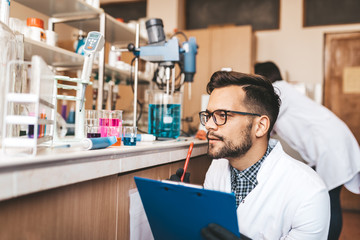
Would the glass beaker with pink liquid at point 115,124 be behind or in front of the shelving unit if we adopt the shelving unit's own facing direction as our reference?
in front

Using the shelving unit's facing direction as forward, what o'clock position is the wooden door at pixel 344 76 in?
The wooden door is roughly at 10 o'clock from the shelving unit.

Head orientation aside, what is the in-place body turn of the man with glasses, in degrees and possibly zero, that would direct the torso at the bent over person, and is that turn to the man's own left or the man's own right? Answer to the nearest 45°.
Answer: approximately 135° to the man's own right

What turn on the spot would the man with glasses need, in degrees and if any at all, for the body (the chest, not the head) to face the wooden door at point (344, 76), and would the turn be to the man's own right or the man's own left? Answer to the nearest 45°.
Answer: approximately 135° to the man's own right

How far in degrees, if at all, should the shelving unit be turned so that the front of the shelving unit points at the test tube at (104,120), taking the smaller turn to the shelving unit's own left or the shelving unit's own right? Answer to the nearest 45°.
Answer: approximately 45° to the shelving unit's own right

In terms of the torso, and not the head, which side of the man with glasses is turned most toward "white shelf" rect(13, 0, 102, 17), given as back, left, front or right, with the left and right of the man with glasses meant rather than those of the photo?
right

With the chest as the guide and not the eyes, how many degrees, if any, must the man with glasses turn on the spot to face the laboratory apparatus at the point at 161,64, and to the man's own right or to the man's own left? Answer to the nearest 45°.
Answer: approximately 90° to the man's own right

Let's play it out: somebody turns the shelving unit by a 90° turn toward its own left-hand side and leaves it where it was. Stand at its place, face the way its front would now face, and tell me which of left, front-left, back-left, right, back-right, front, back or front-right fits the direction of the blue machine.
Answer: right

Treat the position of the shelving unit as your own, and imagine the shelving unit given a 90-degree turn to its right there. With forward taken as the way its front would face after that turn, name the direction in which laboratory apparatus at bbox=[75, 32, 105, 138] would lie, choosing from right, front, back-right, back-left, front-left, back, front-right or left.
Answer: front-left

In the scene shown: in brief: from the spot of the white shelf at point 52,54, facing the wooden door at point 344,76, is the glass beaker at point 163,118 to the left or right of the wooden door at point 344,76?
right

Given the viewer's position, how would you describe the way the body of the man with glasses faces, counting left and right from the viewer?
facing the viewer and to the left of the viewer

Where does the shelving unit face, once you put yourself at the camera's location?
facing the viewer and to the right of the viewer

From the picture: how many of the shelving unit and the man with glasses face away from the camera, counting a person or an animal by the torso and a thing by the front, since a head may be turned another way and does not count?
0
